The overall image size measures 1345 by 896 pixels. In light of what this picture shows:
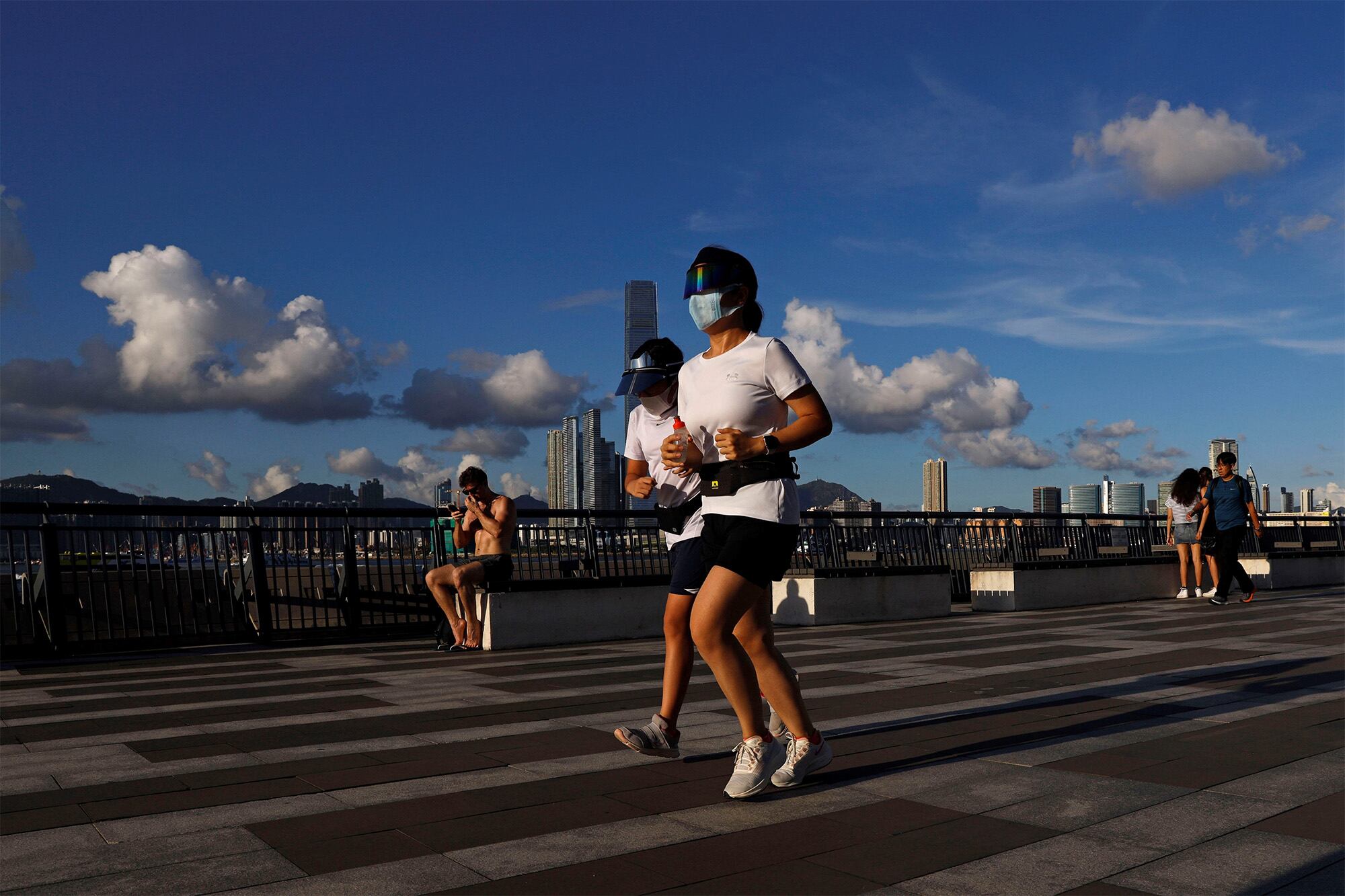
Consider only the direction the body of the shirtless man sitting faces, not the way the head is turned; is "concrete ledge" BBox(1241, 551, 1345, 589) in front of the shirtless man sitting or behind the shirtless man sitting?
behind

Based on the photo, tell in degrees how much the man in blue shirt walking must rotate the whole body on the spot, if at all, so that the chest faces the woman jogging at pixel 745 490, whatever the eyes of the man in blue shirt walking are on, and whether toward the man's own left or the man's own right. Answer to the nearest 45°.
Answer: approximately 45° to the man's own left

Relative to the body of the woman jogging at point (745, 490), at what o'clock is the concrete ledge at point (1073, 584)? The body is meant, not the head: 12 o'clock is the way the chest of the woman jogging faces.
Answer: The concrete ledge is roughly at 5 o'clock from the woman jogging.

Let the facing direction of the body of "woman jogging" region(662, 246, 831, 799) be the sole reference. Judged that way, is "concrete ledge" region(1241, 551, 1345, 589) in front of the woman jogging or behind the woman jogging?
behind

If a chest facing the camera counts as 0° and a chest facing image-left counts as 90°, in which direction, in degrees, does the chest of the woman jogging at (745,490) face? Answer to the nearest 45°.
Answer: approximately 45°

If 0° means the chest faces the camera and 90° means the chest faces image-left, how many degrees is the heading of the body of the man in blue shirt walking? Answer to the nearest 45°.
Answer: approximately 45°

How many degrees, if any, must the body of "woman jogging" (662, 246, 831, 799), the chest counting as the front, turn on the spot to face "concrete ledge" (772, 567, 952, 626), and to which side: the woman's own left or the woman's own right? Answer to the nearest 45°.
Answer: approximately 135° to the woman's own right
